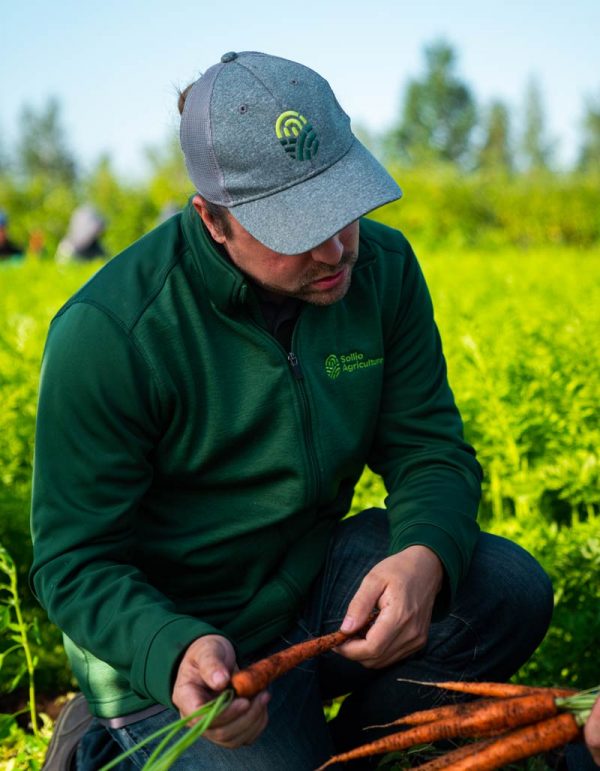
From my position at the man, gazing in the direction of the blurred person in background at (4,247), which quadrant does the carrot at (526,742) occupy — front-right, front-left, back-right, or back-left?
back-right

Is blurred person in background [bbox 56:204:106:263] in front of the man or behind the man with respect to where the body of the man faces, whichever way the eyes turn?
behind

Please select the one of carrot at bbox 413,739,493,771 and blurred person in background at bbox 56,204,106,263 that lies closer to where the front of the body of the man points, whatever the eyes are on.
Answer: the carrot

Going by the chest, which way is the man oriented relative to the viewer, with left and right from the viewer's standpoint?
facing the viewer and to the right of the viewer

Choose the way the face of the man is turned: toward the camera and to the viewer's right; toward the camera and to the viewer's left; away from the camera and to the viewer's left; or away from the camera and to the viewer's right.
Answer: toward the camera and to the viewer's right

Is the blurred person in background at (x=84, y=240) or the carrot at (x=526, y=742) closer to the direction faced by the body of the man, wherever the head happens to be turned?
the carrot

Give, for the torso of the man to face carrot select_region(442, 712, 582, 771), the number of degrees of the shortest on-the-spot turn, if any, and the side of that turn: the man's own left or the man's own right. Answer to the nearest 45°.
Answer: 0° — they already face it

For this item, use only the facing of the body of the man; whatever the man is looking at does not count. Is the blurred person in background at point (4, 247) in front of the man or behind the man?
behind

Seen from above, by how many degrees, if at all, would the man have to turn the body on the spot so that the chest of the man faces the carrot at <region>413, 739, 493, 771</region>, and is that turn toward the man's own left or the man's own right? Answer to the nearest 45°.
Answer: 0° — they already face it
